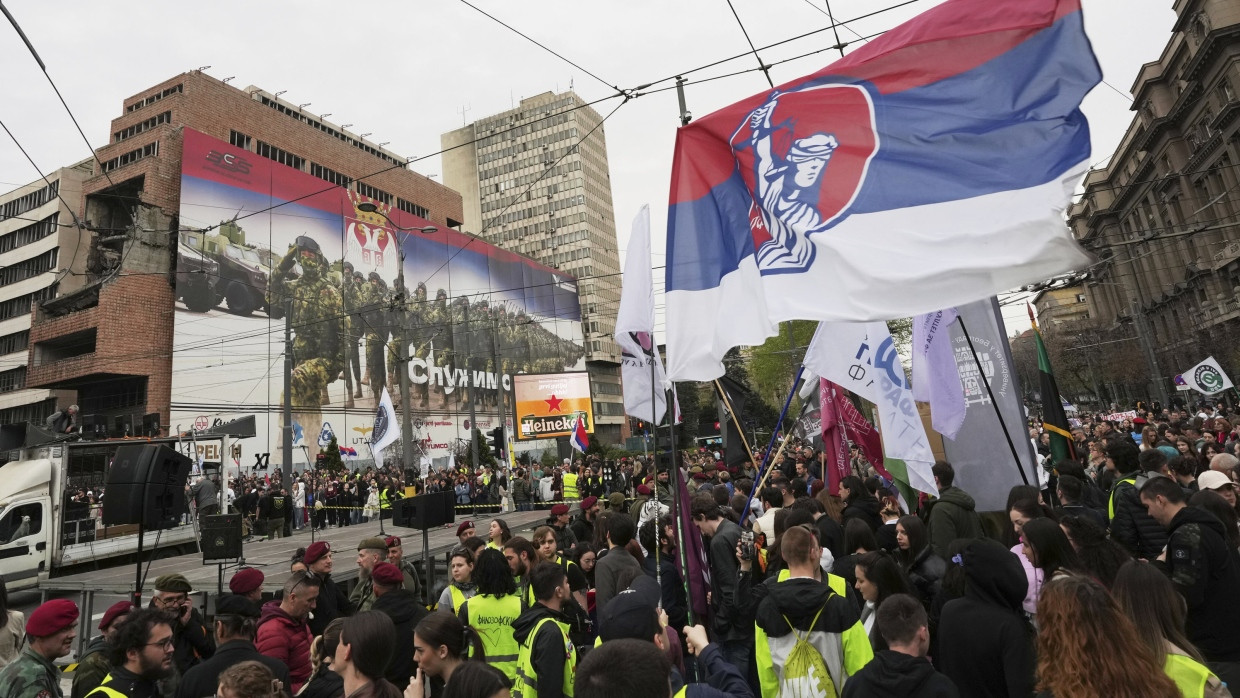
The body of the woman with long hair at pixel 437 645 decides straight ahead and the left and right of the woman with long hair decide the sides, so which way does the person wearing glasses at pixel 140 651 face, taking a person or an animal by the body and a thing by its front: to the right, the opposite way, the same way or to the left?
the opposite way

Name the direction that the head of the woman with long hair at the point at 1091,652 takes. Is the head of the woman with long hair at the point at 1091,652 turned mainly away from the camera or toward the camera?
away from the camera

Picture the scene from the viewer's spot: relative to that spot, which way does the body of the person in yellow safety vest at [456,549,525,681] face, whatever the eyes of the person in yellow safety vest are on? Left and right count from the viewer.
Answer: facing away from the viewer

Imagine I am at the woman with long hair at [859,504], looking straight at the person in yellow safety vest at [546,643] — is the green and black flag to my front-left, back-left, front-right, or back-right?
back-left

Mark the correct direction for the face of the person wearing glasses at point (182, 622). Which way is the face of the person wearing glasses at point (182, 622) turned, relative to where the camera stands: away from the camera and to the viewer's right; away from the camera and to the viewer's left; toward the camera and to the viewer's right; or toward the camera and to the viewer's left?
toward the camera and to the viewer's right

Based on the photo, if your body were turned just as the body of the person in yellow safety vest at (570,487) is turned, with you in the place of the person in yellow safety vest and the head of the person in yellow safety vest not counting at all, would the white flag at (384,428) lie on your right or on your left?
on your left

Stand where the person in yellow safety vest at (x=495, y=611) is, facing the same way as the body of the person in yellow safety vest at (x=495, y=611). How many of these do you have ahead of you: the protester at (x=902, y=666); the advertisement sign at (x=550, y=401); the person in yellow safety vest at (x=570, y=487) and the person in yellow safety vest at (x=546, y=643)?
2

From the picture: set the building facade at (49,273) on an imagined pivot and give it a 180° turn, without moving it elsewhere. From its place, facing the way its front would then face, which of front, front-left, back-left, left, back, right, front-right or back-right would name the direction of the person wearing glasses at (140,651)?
back-right

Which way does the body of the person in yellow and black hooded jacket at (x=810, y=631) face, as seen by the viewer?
away from the camera

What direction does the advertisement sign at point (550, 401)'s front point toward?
toward the camera

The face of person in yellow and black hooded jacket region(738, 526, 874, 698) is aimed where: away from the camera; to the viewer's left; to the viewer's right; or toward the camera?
away from the camera

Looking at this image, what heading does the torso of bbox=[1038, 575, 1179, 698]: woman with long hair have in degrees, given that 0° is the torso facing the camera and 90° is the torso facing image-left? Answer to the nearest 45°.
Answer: approximately 180°

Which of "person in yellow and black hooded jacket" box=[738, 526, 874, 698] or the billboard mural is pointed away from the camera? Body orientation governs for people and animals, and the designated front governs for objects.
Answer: the person in yellow and black hooded jacket
